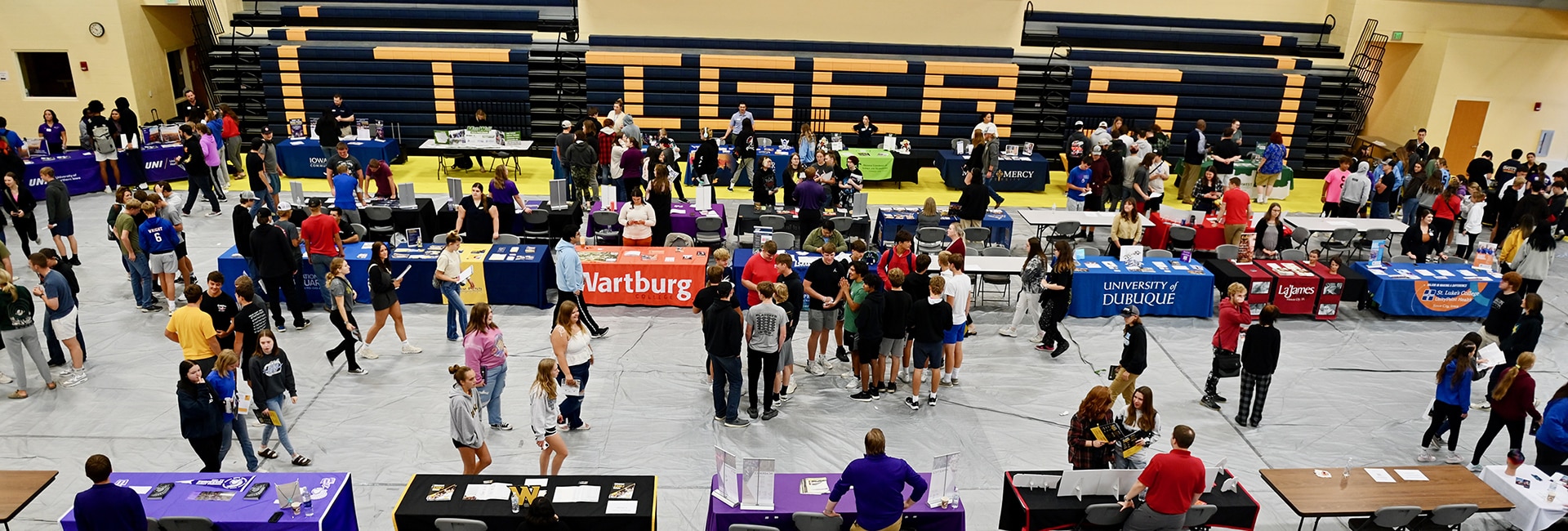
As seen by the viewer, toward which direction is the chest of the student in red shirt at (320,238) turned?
away from the camera

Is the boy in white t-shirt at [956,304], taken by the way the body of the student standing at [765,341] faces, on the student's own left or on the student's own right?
on the student's own right

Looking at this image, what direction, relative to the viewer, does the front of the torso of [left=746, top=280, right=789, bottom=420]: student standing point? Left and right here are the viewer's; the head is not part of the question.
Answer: facing away from the viewer

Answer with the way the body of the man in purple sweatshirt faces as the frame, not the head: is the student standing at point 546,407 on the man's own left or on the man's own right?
on the man's own left

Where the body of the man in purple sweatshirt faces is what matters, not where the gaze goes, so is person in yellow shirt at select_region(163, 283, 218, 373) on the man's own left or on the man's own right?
on the man's own left

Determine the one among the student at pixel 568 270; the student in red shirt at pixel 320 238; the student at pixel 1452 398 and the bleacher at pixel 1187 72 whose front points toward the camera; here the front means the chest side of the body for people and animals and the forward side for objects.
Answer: the bleacher

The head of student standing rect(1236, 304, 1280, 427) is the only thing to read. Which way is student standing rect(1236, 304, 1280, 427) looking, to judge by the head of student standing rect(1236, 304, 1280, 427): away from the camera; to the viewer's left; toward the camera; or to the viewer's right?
away from the camera

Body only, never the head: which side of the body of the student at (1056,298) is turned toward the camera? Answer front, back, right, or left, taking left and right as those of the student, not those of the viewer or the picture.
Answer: left

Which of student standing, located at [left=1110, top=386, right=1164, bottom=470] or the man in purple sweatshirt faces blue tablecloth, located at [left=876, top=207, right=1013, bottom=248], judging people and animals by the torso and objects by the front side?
the man in purple sweatshirt

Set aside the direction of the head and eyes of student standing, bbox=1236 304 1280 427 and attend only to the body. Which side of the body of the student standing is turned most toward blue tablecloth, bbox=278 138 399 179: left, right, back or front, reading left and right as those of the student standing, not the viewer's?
left

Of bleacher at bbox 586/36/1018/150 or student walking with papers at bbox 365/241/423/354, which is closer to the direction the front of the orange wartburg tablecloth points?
the student walking with papers

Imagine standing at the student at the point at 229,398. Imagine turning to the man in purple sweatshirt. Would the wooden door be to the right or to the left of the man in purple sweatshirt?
left

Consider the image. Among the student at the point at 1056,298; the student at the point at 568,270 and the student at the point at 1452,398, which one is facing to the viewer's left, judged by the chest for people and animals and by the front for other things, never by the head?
the student at the point at 1056,298

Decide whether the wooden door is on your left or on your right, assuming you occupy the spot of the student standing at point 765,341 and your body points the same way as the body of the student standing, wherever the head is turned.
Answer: on your right
